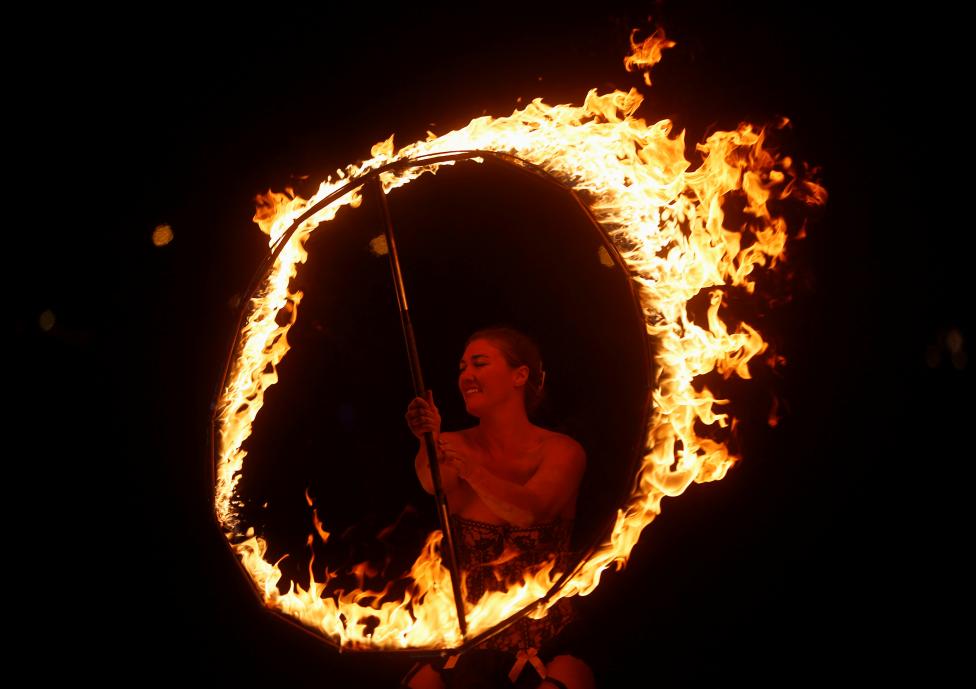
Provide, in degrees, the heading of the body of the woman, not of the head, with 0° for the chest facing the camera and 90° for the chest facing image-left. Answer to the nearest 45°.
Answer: approximately 45°
